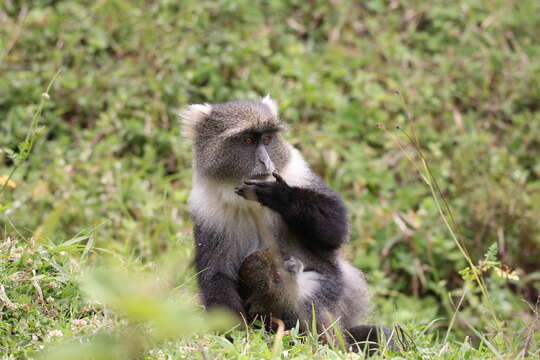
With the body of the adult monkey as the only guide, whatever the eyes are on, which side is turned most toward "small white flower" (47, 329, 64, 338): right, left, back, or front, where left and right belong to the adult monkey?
right
